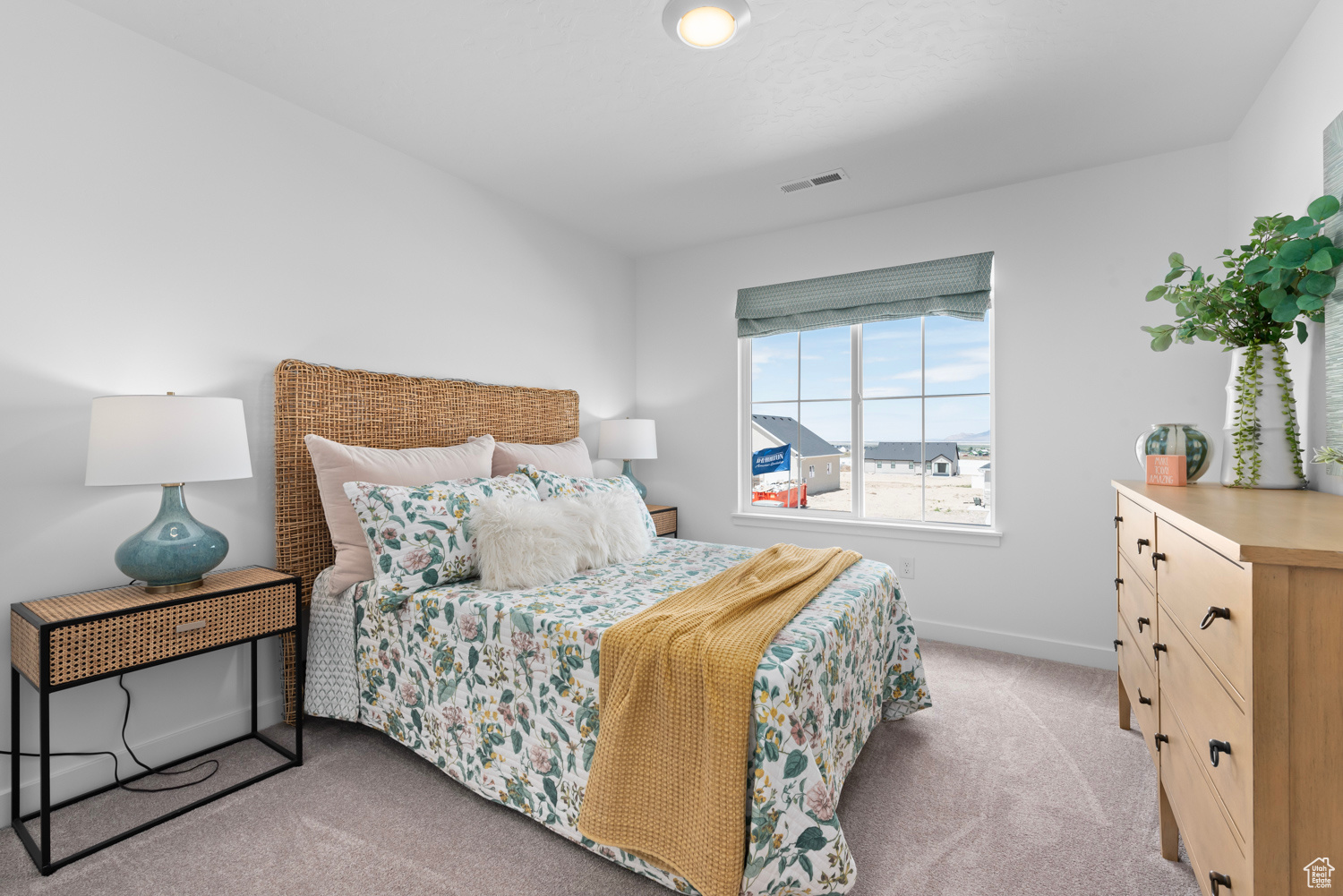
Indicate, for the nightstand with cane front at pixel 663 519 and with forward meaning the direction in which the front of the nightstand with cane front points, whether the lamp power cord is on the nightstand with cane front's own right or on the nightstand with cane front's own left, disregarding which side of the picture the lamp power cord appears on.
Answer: on the nightstand with cane front's own right

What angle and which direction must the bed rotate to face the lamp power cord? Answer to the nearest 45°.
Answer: approximately 135° to its right

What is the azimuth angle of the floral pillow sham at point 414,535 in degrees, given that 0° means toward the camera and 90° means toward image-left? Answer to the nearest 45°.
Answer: approximately 315°

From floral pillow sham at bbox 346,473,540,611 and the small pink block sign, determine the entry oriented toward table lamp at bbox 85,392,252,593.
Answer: the small pink block sign

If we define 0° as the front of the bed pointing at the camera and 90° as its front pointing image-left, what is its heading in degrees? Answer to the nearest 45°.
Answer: approximately 315°

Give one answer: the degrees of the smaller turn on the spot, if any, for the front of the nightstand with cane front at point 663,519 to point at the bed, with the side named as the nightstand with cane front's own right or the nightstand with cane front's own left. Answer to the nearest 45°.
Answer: approximately 45° to the nightstand with cane front's own right

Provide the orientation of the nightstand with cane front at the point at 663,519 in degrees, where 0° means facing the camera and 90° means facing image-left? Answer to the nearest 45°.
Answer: approximately 315°
